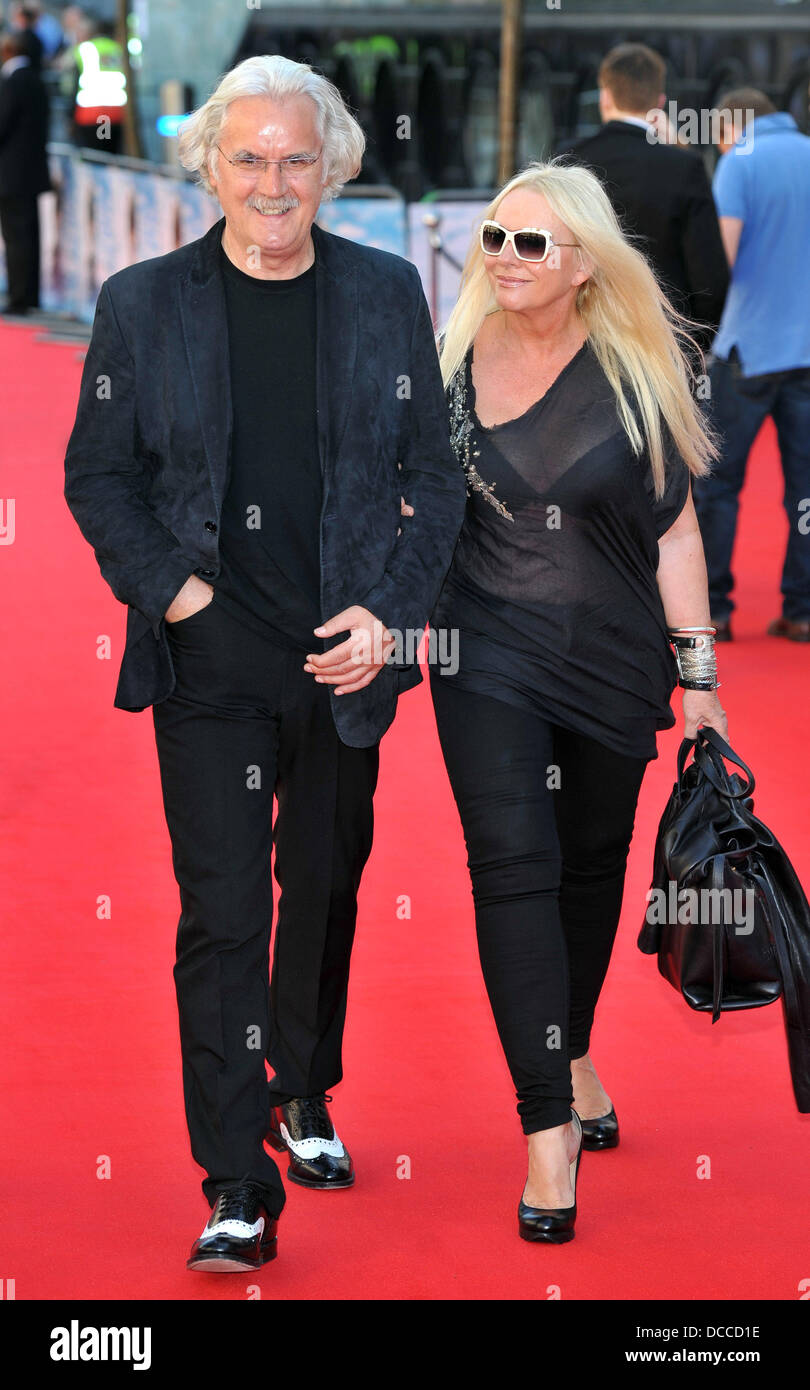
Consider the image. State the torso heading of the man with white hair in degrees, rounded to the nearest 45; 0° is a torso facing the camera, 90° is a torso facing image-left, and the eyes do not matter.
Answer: approximately 0°

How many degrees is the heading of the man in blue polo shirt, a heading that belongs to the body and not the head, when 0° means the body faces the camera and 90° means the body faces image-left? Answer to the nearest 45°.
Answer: approximately 135°

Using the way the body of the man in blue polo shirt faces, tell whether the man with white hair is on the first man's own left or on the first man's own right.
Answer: on the first man's own left
